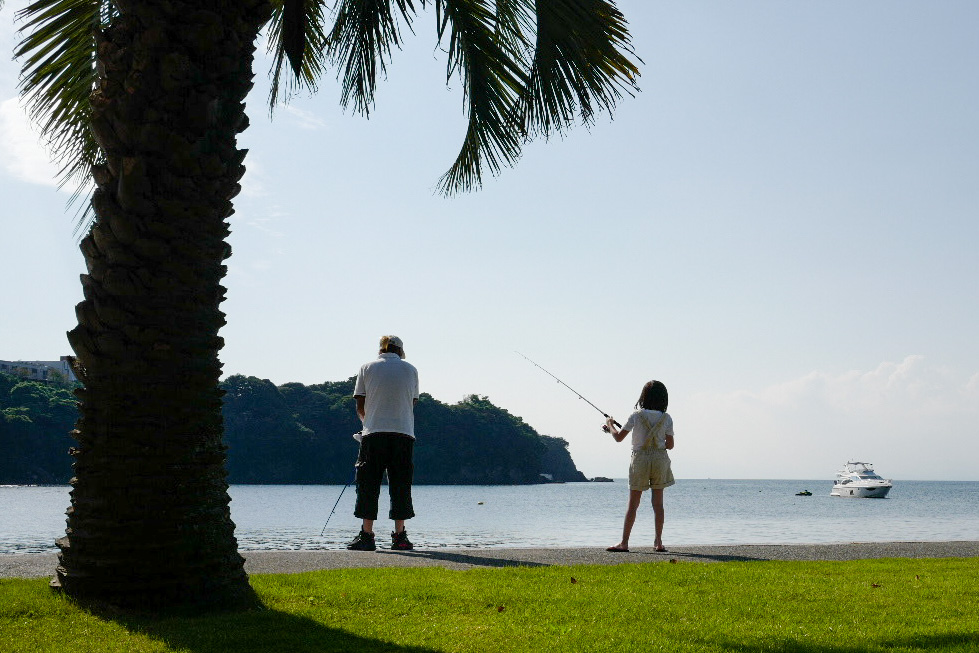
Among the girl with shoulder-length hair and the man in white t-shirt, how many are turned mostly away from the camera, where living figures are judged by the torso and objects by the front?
2

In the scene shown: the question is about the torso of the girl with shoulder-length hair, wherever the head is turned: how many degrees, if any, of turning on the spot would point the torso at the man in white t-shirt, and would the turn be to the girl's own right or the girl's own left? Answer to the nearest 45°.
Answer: approximately 135° to the girl's own left

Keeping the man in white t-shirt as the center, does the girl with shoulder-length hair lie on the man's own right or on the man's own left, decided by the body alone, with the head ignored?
on the man's own right

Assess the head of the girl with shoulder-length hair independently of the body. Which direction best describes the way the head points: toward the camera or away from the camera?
away from the camera

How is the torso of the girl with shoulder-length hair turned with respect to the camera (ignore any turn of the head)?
away from the camera

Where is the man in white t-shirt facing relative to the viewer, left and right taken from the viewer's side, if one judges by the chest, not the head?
facing away from the viewer
